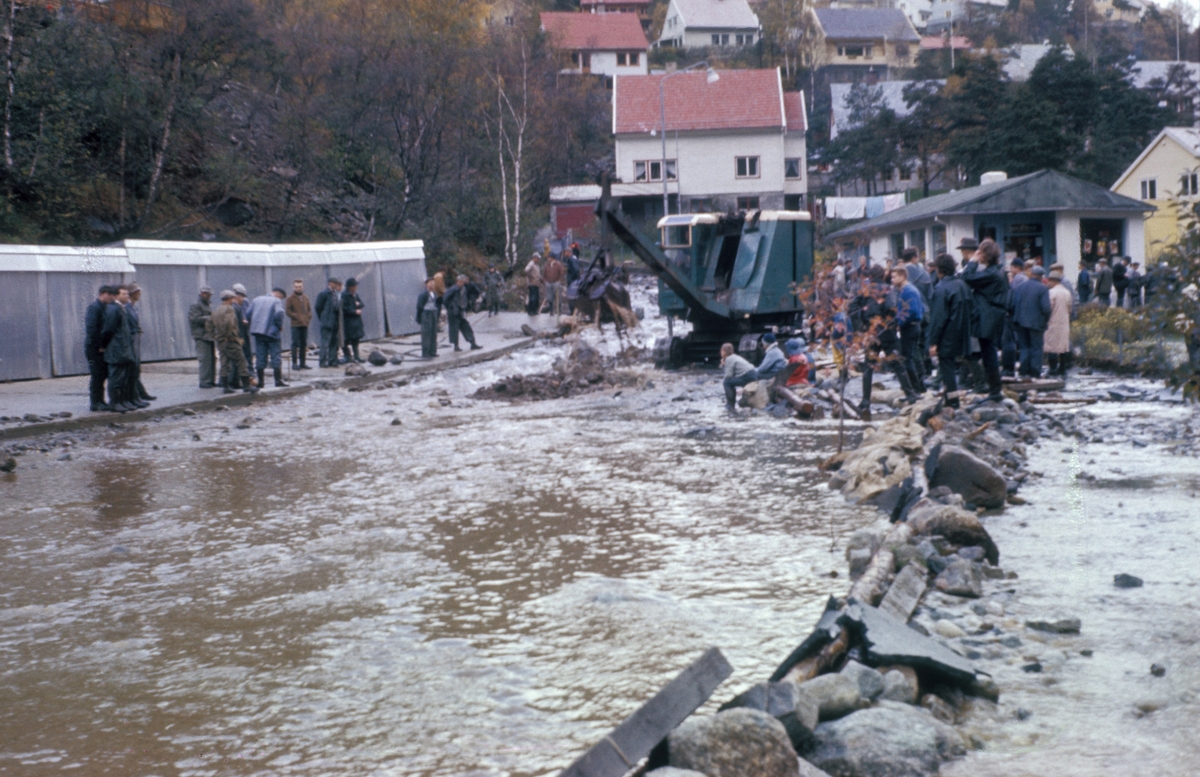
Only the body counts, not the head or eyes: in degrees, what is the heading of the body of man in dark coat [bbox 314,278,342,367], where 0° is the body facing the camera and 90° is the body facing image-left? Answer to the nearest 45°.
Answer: approximately 315°

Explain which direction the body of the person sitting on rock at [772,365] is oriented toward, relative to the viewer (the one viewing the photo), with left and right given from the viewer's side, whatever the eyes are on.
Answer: facing to the left of the viewer

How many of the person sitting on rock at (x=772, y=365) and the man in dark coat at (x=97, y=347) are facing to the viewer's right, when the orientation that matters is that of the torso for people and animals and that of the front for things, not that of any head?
1

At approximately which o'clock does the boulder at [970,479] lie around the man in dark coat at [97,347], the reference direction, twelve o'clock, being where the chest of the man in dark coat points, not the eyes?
The boulder is roughly at 2 o'clock from the man in dark coat.

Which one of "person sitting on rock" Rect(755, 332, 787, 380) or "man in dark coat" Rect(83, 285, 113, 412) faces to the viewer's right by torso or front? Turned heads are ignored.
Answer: the man in dark coat

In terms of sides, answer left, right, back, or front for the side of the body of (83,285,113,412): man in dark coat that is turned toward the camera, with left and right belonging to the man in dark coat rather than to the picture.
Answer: right

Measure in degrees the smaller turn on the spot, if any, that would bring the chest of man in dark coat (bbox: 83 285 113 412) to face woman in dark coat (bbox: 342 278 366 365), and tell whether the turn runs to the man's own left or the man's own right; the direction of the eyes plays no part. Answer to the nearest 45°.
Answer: approximately 45° to the man's own left

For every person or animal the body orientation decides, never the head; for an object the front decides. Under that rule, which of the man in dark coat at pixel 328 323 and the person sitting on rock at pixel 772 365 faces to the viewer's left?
the person sitting on rock
